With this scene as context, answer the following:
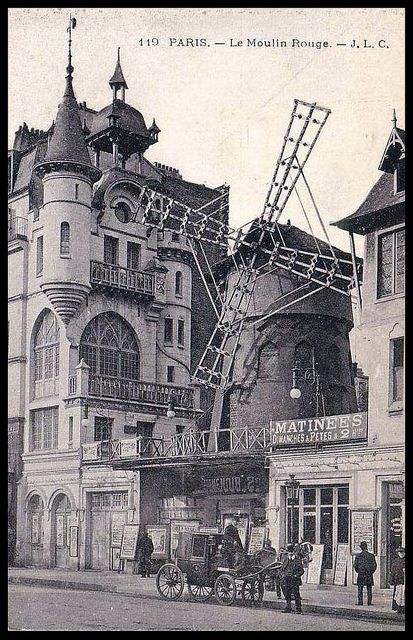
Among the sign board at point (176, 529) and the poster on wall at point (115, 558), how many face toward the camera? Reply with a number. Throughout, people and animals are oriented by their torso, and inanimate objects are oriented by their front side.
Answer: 2

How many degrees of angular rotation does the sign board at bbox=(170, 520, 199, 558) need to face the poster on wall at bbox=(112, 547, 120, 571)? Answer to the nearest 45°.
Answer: approximately 90° to its right

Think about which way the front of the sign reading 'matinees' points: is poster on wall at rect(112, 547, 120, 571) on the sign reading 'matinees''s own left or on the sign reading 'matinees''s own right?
on the sign reading 'matinees''s own right

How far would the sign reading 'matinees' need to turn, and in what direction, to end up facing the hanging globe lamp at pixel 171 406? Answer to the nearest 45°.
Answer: approximately 135° to its right

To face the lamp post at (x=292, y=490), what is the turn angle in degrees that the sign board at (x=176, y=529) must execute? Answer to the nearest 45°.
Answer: approximately 45° to its left

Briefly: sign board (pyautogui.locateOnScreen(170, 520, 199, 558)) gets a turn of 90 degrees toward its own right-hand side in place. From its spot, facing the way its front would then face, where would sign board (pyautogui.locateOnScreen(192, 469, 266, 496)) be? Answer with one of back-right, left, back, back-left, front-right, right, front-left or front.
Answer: back

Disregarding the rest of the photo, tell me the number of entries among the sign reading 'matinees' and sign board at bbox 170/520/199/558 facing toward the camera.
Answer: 2

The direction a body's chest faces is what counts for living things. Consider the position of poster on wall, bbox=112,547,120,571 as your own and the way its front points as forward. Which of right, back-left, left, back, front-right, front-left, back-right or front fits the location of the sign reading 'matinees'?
front-left

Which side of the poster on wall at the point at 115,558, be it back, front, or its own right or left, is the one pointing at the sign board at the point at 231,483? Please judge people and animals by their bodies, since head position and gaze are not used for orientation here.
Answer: left

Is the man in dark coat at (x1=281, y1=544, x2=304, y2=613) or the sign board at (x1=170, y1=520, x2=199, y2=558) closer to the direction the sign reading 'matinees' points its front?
the man in dark coat

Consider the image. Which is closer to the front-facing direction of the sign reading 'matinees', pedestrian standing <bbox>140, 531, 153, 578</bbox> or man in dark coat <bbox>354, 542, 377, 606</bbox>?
the man in dark coat
